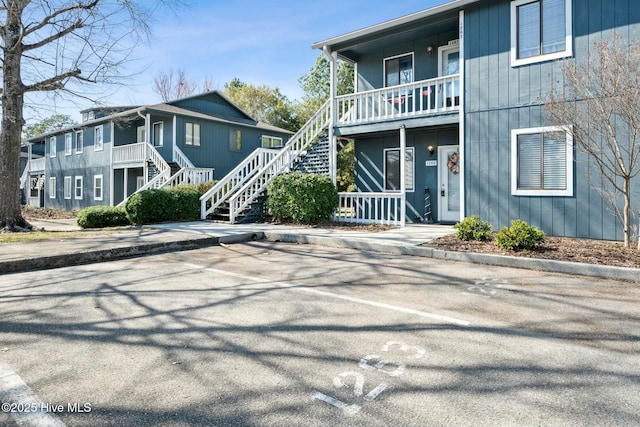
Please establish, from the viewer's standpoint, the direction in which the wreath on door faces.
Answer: facing the viewer

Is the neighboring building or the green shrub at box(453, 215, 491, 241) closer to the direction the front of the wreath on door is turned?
the green shrub

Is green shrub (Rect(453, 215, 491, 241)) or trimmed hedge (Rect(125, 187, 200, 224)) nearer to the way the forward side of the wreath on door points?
the green shrub

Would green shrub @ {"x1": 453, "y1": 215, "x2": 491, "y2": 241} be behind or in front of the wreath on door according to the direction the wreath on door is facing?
in front

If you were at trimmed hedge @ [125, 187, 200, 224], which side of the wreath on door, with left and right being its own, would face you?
right

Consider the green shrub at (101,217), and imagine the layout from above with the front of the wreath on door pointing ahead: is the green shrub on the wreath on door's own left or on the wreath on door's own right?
on the wreath on door's own right

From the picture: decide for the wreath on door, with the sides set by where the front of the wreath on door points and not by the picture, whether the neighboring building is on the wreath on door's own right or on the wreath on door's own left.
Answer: on the wreath on door's own right
